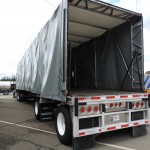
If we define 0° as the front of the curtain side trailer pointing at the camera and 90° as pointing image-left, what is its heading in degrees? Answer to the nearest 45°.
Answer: approximately 135°
